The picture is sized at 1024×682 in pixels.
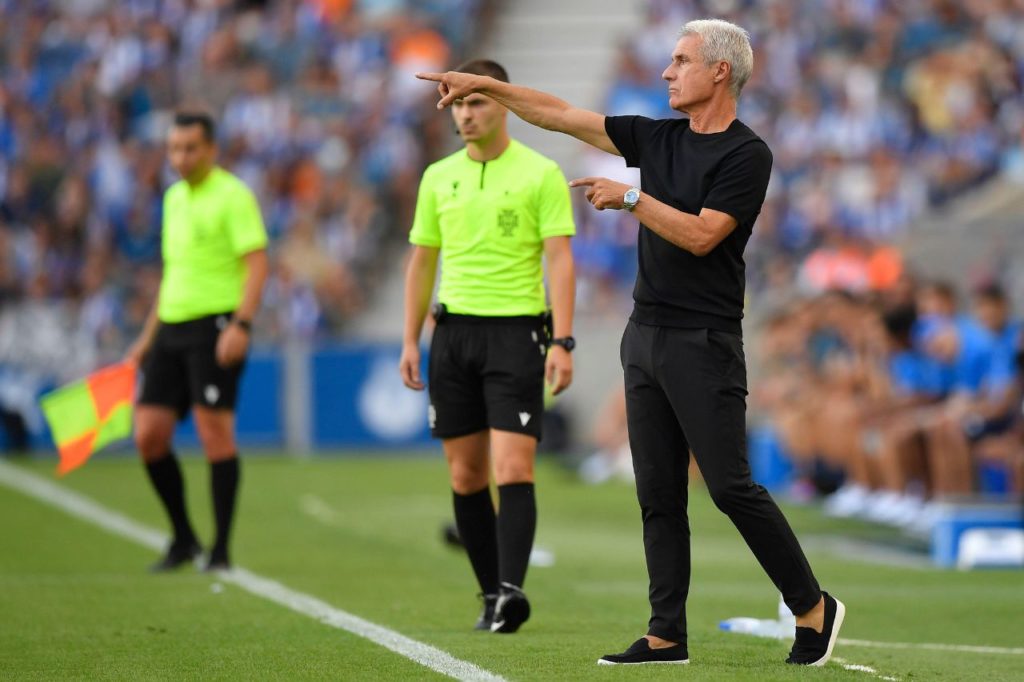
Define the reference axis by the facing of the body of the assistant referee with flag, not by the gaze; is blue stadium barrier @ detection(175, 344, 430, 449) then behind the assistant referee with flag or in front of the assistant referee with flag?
behind

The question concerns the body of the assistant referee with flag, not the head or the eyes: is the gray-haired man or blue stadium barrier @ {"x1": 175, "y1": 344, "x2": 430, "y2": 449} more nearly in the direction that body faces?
the gray-haired man

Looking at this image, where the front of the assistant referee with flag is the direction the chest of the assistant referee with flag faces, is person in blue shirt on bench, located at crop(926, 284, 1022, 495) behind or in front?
behind

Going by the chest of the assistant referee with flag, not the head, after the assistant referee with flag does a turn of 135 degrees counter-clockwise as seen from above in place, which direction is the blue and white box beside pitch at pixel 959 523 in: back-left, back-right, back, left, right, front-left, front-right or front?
front

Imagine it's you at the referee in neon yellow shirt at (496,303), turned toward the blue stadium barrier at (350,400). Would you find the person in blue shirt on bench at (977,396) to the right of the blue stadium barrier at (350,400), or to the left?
right

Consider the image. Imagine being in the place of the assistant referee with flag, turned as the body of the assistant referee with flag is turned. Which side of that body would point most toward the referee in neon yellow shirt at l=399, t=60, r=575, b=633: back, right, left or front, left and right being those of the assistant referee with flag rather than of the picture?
left

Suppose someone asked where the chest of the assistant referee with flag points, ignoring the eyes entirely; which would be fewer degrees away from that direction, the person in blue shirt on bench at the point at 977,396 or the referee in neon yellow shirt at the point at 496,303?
the referee in neon yellow shirt

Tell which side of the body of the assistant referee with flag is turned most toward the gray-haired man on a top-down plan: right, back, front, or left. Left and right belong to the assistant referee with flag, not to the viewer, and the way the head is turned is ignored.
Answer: left

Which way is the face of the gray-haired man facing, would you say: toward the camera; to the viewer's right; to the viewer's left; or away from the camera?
to the viewer's left
